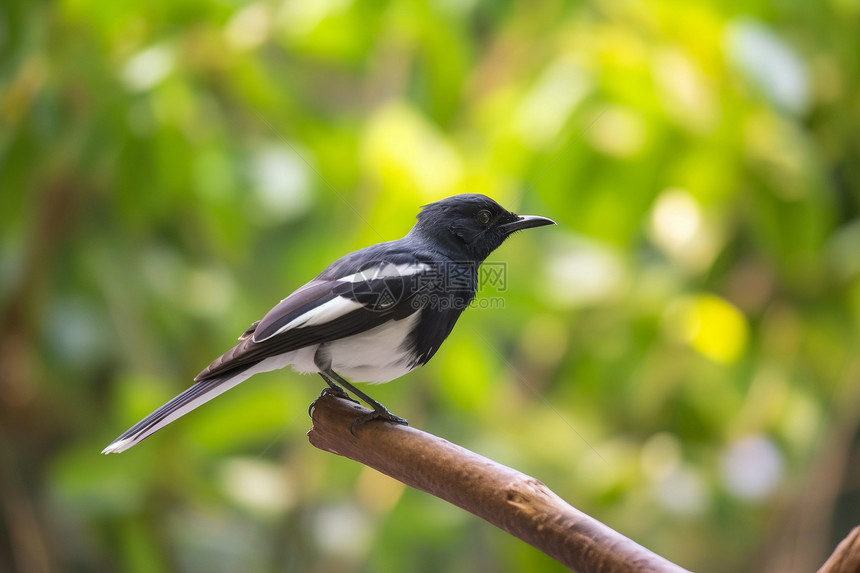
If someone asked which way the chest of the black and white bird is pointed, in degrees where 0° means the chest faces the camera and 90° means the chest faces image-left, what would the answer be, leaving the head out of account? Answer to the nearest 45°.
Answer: approximately 270°

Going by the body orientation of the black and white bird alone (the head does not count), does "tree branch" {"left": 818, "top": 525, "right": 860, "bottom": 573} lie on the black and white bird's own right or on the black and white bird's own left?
on the black and white bird's own right
